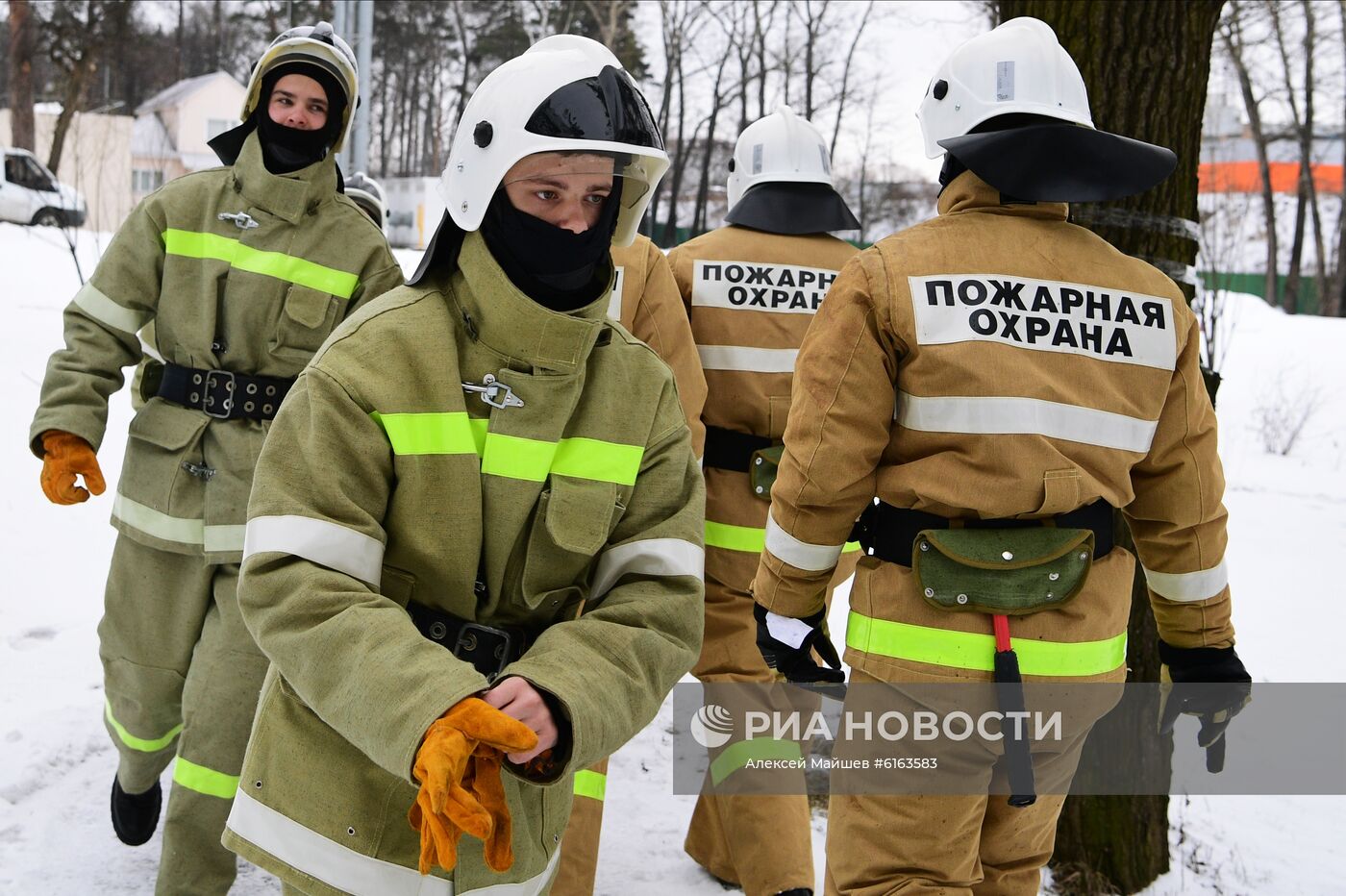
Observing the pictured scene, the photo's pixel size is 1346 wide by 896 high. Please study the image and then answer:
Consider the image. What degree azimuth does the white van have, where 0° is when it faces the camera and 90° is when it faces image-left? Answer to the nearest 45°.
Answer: approximately 270°

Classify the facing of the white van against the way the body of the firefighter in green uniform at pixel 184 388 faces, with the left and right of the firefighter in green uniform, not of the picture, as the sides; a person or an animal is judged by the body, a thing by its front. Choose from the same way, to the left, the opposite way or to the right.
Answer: to the left

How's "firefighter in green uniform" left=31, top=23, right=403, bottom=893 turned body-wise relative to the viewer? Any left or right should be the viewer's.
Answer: facing the viewer

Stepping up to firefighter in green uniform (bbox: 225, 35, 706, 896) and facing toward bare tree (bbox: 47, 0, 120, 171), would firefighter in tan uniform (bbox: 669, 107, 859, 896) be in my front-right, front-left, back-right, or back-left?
front-right

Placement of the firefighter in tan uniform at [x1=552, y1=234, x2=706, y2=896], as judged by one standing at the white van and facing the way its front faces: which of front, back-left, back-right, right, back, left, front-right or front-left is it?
right

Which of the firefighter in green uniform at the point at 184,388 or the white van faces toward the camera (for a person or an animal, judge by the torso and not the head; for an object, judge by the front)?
the firefighter in green uniform

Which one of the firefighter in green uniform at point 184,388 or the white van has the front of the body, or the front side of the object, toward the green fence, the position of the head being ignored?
the white van

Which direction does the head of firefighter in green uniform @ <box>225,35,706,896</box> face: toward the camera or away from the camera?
toward the camera

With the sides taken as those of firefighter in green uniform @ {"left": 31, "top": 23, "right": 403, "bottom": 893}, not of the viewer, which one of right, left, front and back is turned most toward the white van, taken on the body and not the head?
back

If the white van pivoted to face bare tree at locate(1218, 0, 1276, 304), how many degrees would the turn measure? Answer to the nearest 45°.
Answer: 0° — it already faces it

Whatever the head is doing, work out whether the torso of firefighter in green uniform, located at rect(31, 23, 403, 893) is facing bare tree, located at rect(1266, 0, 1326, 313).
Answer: no

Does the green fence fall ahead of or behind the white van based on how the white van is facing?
ahead

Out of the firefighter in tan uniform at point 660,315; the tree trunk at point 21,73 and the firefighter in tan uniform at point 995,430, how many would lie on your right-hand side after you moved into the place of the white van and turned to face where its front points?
2

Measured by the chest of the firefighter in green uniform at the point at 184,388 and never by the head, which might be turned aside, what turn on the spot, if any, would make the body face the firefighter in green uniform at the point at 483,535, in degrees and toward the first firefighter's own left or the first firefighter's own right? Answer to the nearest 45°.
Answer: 0° — they already face them

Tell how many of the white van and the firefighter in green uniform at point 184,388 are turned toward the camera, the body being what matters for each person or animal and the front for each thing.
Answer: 1

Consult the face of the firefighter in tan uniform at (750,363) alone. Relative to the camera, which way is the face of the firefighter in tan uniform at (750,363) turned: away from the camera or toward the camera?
away from the camera

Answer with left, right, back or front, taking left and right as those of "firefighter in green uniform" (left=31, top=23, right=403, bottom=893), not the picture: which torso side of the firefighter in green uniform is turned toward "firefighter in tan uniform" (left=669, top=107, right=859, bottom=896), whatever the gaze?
left

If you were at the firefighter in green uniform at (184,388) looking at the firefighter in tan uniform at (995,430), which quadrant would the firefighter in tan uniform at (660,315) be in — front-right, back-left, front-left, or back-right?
front-left
